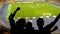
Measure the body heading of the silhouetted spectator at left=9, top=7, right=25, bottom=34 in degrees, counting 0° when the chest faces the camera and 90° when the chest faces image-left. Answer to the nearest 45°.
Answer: approximately 180°
